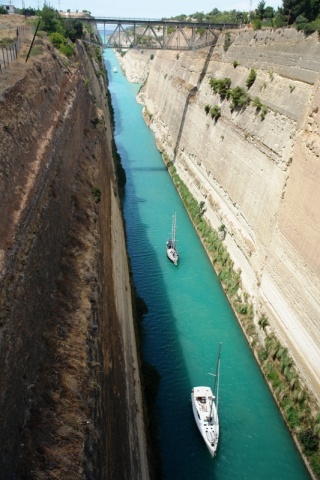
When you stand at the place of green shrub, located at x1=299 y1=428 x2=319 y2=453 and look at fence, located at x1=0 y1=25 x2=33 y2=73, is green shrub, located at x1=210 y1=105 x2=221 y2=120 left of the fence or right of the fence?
right

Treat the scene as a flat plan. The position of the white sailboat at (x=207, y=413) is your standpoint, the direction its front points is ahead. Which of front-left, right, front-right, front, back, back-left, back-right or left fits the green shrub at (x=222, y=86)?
back

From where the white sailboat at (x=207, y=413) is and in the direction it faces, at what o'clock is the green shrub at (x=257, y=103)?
The green shrub is roughly at 6 o'clock from the white sailboat.

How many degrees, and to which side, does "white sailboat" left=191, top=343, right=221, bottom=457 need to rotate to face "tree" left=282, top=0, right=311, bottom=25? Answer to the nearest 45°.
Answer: approximately 180°

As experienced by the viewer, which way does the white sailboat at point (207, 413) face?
facing the viewer

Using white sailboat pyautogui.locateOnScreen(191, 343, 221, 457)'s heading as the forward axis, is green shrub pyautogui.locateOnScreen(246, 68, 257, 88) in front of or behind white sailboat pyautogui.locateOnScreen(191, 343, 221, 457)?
behind

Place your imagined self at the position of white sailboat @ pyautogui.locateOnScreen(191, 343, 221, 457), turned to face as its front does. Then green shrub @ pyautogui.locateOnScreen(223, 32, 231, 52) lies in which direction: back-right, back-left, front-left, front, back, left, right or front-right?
back

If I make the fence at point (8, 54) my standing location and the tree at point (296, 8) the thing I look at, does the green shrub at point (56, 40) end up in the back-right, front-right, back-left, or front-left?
front-left

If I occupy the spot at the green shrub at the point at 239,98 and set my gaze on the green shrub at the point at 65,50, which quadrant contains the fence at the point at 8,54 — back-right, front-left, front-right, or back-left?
front-left

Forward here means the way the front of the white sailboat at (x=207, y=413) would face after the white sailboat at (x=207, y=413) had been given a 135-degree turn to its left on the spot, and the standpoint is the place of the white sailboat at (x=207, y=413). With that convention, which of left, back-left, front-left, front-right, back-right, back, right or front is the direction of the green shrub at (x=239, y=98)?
front-left

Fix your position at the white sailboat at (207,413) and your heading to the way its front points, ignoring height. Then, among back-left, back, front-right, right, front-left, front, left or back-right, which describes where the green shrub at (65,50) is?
back-right
